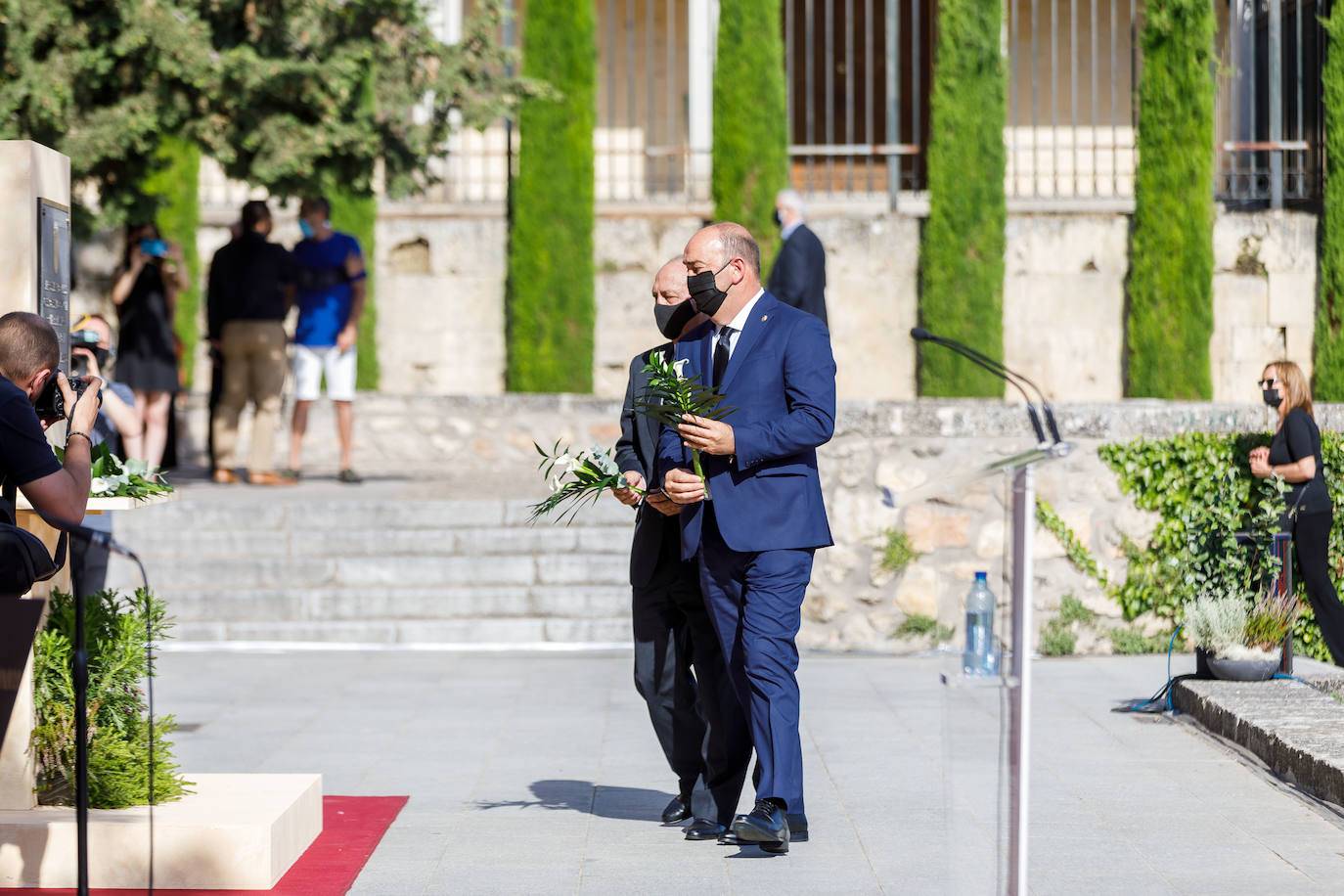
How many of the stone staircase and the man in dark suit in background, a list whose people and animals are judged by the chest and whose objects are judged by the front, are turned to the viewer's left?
1

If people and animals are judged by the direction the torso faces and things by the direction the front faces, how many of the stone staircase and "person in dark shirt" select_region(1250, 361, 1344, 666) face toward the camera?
1

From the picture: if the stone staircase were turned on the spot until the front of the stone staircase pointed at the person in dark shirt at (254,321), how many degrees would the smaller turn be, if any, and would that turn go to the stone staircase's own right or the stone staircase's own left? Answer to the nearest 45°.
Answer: approximately 135° to the stone staircase's own right

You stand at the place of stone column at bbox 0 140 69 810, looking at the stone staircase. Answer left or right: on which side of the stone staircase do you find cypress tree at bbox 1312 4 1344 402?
right

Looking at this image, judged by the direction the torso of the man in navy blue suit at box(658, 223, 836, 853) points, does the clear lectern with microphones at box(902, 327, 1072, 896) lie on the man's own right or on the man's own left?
on the man's own left

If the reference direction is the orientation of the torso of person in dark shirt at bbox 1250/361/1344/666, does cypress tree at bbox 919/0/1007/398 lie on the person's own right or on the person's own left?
on the person's own right

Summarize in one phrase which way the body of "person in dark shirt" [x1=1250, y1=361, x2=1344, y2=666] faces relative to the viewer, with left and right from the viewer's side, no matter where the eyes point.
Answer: facing to the left of the viewer

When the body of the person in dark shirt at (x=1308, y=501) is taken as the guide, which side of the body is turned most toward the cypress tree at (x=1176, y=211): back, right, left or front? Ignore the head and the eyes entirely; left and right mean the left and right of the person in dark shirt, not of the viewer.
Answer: right

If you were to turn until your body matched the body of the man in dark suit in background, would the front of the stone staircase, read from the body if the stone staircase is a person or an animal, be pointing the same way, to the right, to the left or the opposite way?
to the left

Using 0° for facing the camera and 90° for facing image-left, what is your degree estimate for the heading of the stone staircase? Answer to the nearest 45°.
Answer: approximately 0°

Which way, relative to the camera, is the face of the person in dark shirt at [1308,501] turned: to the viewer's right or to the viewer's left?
to the viewer's left

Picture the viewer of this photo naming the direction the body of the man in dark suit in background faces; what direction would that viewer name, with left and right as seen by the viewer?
facing to the left of the viewer

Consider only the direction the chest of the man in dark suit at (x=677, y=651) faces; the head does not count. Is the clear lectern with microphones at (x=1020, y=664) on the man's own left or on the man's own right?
on the man's own left
